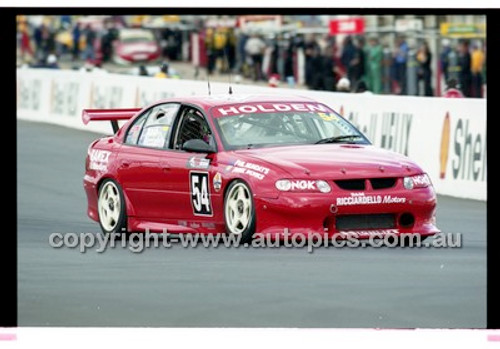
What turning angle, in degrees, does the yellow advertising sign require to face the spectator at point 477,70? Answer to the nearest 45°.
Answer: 0° — it already faces them

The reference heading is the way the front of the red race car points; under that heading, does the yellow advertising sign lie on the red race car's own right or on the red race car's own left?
on the red race car's own left

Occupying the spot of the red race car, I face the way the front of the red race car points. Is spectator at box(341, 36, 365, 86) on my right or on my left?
on my left

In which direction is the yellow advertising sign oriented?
toward the camera

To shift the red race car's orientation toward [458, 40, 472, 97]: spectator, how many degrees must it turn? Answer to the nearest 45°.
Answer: approximately 135° to its left

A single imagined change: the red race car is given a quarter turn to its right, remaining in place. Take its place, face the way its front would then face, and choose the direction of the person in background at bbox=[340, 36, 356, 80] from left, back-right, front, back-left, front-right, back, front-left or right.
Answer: back-right

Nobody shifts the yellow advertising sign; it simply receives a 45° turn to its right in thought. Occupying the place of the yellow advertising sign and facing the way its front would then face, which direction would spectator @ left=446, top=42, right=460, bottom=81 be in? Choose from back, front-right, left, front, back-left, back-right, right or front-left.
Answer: front-left

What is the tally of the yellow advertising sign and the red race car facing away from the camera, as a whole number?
0

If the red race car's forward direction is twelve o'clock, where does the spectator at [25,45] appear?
The spectator is roughly at 7 o'clock from the red race car.
